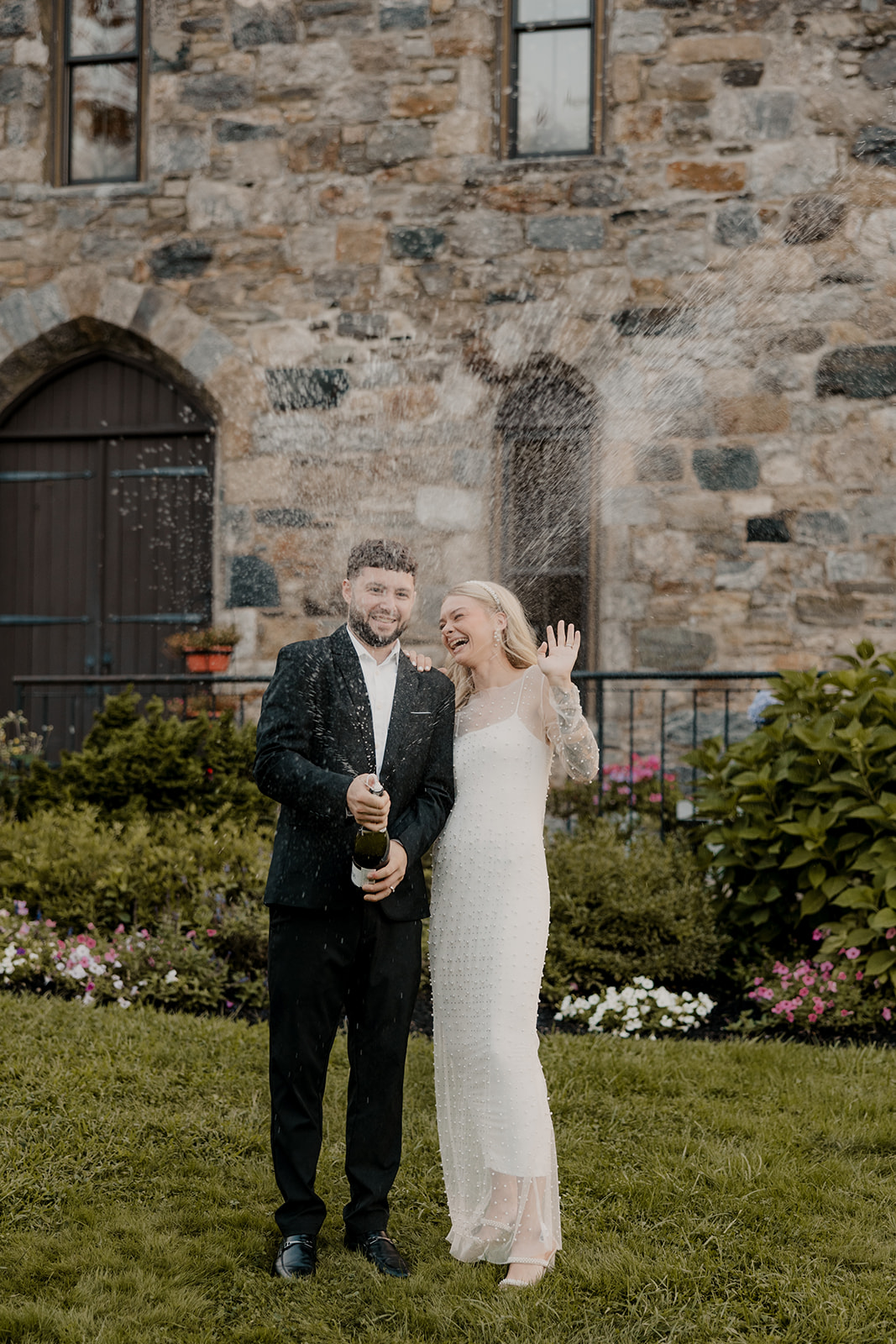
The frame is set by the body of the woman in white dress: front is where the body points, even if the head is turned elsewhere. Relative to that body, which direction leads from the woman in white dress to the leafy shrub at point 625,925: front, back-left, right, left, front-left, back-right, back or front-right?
back-right

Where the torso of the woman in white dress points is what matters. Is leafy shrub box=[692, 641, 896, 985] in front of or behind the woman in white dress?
behind

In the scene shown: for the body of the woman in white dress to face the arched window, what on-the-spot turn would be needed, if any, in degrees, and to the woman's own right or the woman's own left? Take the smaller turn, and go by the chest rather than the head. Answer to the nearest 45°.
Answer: approximately 135° to the woman's own right

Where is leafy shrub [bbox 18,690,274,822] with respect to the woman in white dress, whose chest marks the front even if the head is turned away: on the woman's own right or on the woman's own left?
on the woman's own right

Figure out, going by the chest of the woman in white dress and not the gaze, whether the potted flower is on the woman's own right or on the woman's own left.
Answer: on the woman's own right

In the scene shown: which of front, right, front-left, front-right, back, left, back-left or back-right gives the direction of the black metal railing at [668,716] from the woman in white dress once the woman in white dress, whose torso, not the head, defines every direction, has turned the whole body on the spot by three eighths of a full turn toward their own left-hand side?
left

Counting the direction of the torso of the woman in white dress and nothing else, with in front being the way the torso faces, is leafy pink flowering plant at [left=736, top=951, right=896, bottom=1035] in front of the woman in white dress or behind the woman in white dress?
behind

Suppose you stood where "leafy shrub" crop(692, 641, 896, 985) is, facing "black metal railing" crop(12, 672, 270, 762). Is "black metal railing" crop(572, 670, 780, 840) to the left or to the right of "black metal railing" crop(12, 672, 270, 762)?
right

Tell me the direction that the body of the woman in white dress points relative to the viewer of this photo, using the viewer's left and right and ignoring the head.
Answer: facing the viewer and to the left of the viewer

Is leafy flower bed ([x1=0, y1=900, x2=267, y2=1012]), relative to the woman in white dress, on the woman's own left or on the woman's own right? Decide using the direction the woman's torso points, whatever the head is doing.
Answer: on the woman's own right
